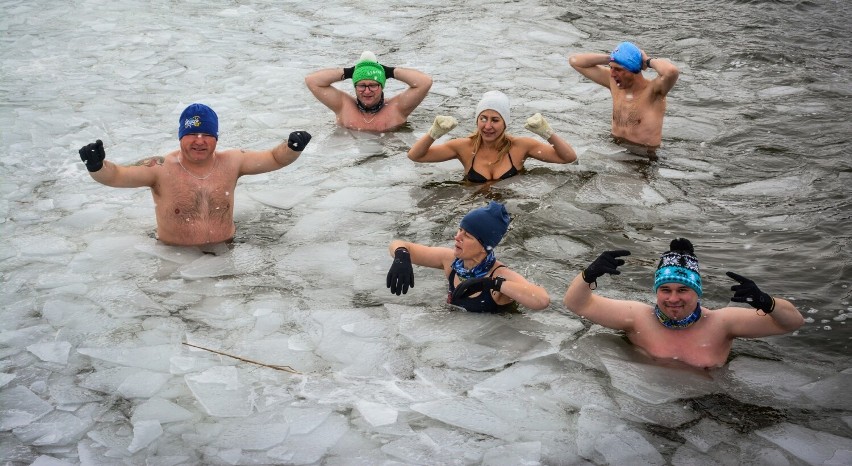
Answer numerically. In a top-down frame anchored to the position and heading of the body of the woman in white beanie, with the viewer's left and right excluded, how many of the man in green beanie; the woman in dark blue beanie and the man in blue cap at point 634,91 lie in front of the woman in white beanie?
1

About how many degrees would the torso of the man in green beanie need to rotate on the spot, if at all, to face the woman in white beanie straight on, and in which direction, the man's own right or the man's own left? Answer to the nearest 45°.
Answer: approximately 45° to the man's own left

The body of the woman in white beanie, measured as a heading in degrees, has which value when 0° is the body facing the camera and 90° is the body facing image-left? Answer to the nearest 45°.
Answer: approximately 0°

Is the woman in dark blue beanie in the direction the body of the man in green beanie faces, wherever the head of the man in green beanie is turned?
yes

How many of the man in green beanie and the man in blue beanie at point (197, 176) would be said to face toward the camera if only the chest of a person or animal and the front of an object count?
2

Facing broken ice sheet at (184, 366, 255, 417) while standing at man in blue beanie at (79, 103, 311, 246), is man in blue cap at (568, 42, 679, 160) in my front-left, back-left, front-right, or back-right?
back-left

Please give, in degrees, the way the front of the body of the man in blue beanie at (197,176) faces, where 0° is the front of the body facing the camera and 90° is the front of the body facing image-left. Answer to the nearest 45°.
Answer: approximately 0°

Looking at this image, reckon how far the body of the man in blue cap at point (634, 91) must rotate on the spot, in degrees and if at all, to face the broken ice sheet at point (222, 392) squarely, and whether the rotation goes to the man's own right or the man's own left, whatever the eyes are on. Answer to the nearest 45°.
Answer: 0° — they already face it
